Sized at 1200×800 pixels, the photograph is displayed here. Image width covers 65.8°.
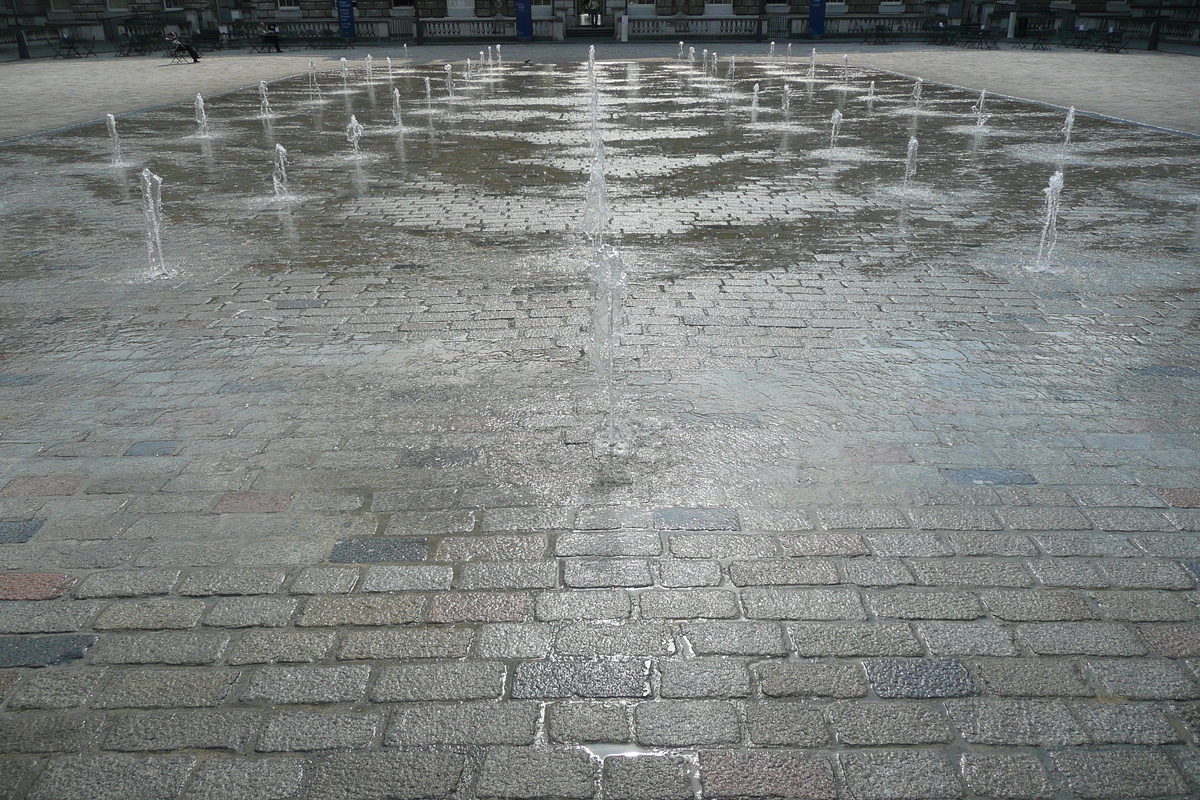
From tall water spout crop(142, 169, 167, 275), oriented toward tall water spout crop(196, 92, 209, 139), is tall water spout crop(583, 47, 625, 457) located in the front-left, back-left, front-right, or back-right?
back-right

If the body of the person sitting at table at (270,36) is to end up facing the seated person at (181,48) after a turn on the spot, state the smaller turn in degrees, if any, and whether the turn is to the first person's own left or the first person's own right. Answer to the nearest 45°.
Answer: approximately 135° to the first person's own right
